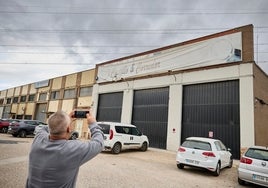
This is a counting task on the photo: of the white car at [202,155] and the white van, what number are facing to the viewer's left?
0

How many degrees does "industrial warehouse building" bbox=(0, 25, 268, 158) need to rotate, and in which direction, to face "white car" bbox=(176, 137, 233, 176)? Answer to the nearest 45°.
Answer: approximately 45° to its left

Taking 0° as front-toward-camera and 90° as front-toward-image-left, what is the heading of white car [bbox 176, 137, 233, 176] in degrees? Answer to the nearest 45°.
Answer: approximately 225°

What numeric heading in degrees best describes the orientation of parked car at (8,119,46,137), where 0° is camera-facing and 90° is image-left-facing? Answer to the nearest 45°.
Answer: approximately 225°

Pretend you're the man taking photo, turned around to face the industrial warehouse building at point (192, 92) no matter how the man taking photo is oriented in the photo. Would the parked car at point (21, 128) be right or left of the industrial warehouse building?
left

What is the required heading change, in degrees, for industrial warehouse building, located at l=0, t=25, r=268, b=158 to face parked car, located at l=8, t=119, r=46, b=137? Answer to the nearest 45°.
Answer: approximately 45° to its right

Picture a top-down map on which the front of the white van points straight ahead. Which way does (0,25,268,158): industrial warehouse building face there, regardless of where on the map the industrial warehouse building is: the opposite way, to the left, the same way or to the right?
the opposite way

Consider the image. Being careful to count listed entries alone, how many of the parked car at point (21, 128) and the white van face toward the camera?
0

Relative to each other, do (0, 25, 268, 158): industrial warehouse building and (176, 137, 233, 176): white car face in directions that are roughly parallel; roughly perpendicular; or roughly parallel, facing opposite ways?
roughly parallel, facing opposite ways

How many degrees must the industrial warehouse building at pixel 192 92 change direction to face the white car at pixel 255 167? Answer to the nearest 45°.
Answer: approximately 45° to its left

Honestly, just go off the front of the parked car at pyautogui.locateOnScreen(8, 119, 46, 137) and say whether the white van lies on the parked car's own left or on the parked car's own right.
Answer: on the parked car's own right
